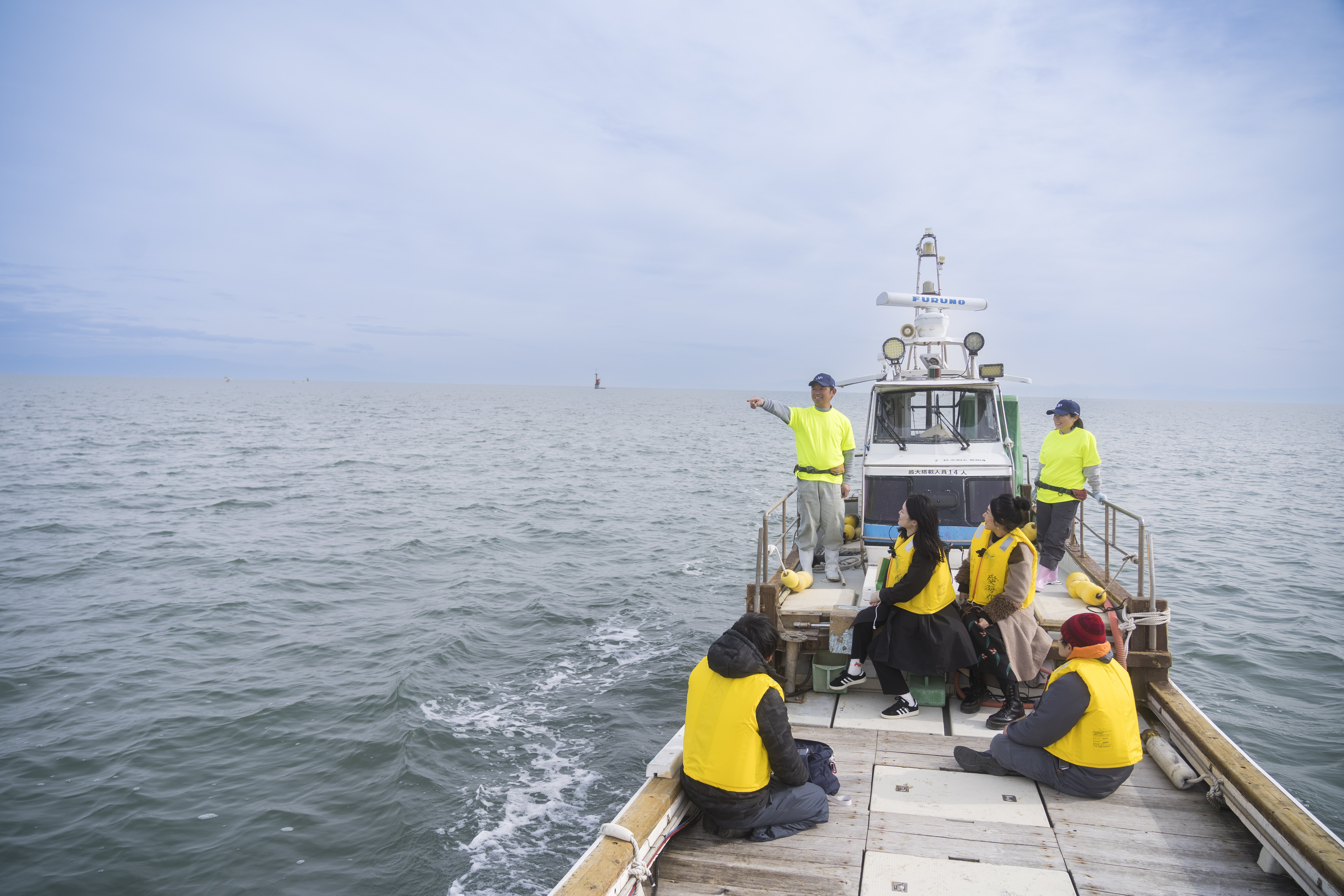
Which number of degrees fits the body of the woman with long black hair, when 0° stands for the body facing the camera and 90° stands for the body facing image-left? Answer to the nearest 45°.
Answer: approximately 90°

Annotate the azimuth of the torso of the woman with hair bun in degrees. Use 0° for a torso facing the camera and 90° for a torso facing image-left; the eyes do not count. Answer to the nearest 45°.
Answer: approximately 45°

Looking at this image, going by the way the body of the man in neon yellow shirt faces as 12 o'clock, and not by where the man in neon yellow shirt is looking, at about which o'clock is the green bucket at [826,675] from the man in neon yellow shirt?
The green bucket is roughly at 12 o'clock from the man in neon yellow shirt.

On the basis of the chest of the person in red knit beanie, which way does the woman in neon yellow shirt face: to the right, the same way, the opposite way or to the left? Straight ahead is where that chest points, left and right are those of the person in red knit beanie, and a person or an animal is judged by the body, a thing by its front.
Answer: to the left

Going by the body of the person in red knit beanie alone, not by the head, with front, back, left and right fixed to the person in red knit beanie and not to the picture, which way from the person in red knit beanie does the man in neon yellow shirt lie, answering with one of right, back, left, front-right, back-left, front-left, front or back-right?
front

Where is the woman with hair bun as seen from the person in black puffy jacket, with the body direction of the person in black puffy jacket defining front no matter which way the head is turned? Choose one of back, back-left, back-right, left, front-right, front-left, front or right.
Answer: front

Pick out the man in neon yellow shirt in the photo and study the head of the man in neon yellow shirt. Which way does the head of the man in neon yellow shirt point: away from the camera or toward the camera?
toward the camera

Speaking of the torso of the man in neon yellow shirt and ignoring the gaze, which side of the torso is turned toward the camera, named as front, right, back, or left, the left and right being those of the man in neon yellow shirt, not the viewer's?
front

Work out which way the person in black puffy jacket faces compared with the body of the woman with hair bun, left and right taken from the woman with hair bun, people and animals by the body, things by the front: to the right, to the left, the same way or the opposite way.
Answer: the opposite way

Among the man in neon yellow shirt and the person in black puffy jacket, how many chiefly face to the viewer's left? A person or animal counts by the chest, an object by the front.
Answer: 0

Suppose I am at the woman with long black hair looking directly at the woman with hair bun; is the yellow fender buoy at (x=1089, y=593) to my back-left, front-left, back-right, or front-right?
front-left

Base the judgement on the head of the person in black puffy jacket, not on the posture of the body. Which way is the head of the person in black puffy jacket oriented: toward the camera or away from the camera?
away from the camera

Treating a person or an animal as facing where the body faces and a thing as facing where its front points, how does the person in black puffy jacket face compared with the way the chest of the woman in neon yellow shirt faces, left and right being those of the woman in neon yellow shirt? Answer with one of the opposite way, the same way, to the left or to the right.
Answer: the opposite way

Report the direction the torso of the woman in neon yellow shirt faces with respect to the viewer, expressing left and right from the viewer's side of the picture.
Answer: facing the viewer and to the left of the viewer

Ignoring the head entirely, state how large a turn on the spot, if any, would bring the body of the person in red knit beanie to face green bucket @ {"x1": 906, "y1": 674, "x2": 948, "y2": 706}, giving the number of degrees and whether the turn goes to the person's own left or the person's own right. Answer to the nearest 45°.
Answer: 0° — they already face it

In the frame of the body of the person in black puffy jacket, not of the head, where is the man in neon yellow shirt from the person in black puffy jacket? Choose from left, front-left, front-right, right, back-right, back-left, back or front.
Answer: front-left
